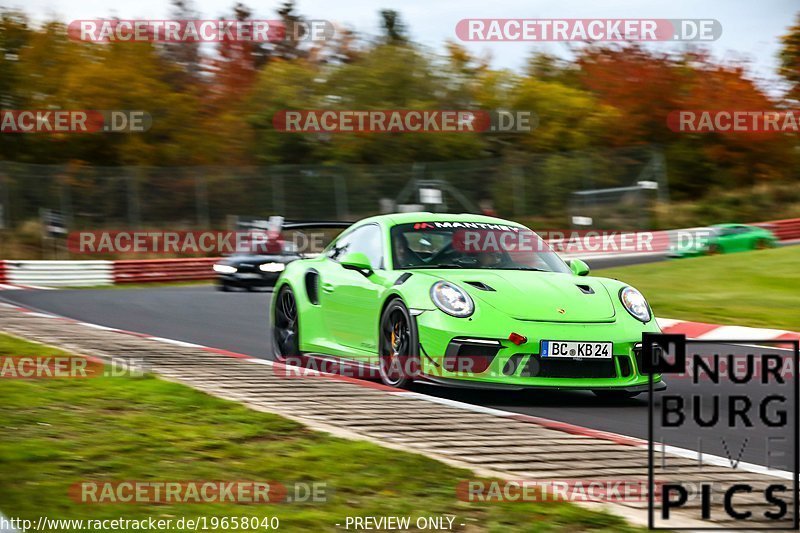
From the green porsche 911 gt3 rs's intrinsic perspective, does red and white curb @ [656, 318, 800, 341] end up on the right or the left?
on its left

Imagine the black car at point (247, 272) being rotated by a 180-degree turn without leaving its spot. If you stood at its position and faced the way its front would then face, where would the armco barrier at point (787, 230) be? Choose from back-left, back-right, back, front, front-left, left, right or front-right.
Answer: front

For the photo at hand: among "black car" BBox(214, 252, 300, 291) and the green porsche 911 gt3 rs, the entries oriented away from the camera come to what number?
0

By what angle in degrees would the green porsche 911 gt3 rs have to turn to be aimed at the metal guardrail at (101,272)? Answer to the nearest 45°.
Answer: approximately 180°

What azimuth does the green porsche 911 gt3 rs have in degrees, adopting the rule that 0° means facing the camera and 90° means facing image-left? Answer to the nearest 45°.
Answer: approximately 315°

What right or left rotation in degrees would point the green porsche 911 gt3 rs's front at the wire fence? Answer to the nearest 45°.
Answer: approximately 135° to its left

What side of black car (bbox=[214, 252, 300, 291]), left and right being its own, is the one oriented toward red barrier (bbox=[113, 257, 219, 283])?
right

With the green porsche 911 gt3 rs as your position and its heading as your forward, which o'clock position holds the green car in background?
The green car in background is roughly at 8 o'clock from the green porsche 911 gt3 rs.
